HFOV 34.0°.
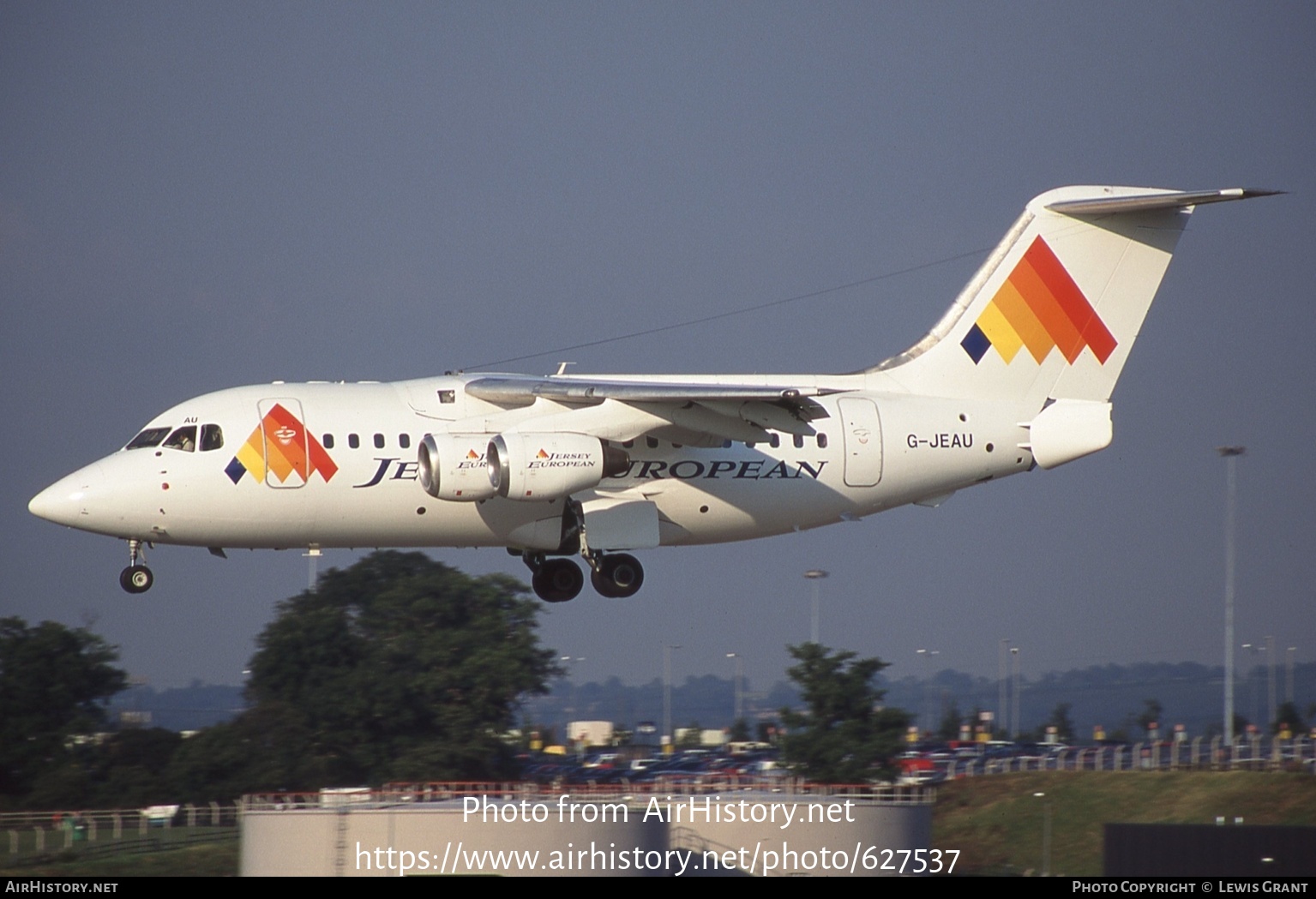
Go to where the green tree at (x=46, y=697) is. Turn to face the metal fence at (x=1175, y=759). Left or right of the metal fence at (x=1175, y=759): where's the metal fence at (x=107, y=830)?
right

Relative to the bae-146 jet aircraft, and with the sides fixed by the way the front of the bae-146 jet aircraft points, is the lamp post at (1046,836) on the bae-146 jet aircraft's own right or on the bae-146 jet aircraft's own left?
on the bae-146 jet aircraft's own right

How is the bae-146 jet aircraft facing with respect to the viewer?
to the viewer's left

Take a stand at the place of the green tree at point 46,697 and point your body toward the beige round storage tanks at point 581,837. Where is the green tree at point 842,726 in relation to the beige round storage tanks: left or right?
left

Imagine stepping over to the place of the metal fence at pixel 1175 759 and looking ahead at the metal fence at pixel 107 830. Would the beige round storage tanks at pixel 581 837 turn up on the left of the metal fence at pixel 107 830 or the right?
left

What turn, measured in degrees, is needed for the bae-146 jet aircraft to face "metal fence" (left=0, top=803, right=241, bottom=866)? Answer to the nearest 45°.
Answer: approximately 45° to its right

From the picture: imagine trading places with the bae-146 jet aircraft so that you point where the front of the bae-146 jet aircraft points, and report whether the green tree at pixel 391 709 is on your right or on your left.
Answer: on your right

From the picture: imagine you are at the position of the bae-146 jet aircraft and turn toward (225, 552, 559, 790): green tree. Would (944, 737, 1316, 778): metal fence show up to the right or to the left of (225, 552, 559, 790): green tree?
right

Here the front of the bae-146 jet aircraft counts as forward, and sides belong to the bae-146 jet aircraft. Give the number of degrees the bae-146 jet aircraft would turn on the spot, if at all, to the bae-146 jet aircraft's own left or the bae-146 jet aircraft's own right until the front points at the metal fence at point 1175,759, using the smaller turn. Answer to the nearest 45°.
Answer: approximately 135° to the bae-146 jet aircraft's own right

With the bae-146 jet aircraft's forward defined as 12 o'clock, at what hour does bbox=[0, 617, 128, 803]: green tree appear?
The green tree is roughly at 2 o'clock from the bae-146 jet aircraft.
